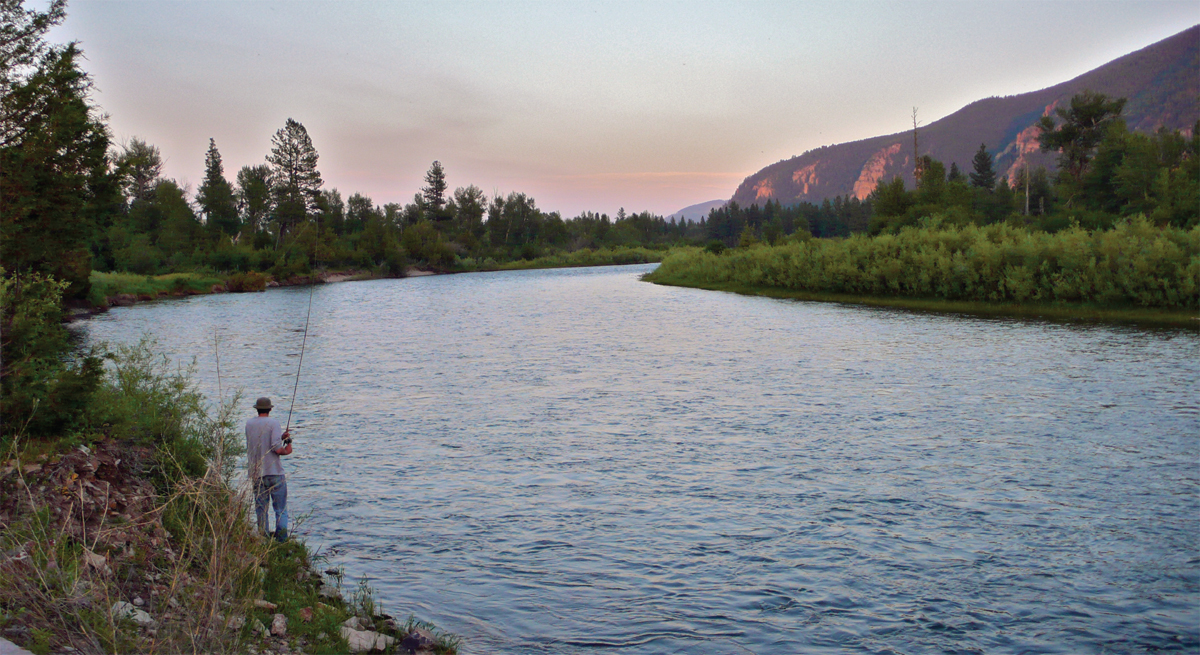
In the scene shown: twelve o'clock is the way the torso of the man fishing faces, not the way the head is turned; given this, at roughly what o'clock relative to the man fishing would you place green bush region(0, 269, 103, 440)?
The green bush is roughly at 9 o'clock from the man fishing.

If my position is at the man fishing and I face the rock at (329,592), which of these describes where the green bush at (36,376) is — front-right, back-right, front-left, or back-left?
back-right

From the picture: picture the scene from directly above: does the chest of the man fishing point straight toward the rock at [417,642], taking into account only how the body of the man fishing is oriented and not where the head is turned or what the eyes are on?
no

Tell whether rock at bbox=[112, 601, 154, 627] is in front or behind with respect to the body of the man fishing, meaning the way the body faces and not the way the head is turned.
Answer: behind

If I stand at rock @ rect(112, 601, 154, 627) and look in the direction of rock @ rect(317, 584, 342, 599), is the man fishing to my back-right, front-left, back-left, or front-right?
front-left

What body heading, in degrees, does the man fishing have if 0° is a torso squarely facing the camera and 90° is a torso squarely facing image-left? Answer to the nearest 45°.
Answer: approximately 225°

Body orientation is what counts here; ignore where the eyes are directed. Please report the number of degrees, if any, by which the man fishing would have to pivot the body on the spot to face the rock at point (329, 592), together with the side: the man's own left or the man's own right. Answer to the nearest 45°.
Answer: approximately 135° to the man's own right

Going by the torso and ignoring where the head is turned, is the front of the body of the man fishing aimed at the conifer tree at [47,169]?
no

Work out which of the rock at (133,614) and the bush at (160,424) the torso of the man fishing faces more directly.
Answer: the bush

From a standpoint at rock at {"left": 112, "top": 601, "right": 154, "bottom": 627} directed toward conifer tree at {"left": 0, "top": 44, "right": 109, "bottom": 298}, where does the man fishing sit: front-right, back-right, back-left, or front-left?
front-right

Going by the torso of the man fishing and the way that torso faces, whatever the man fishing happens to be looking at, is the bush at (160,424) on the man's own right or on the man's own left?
on the man's own left

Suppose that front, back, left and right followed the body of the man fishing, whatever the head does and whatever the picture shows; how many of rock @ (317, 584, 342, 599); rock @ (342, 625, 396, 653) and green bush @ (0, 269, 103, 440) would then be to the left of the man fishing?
1
